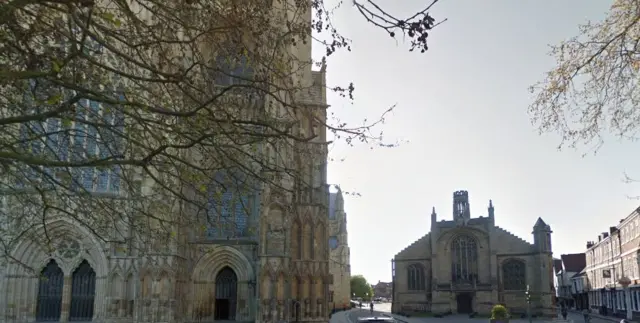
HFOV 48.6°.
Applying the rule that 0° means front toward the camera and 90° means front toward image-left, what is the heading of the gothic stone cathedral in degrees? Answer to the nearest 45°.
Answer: approximately 0°
